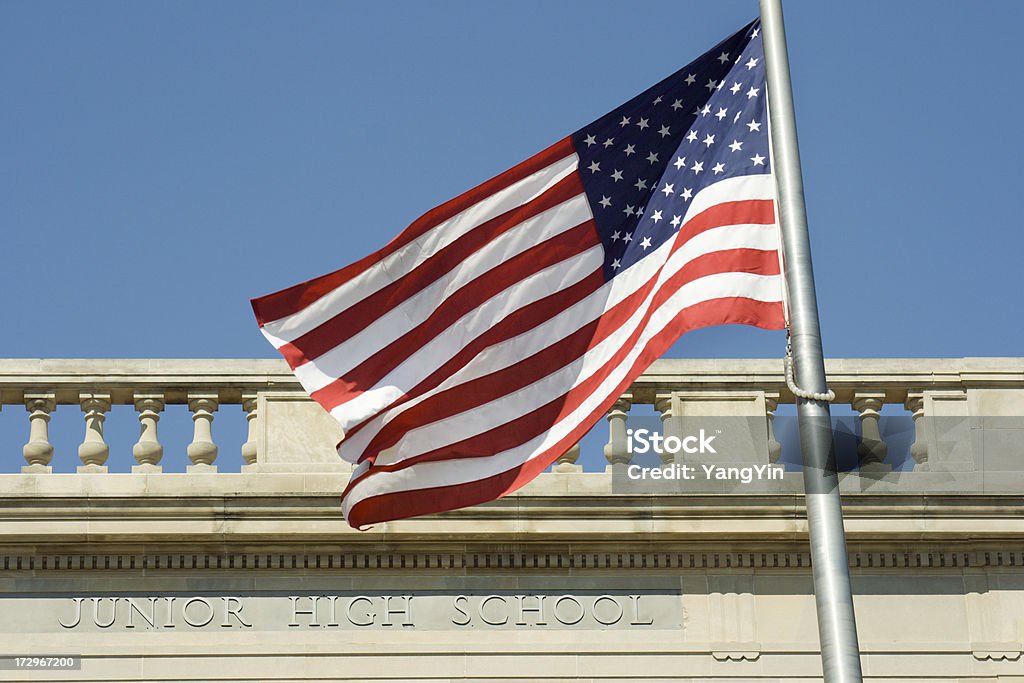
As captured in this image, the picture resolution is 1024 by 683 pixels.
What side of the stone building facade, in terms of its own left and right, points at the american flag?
front

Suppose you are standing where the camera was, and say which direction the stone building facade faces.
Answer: facing the viewer

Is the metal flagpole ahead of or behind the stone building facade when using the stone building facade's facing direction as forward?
ahead
